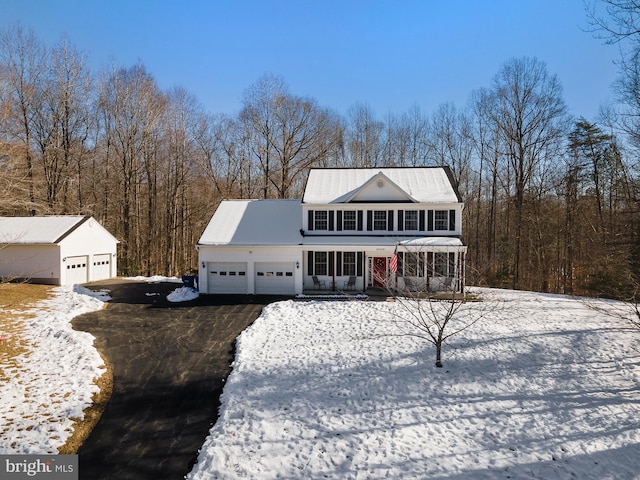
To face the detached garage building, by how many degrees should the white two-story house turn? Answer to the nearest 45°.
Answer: approximately 90° to its right

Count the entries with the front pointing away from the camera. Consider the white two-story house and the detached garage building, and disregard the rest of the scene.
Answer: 0

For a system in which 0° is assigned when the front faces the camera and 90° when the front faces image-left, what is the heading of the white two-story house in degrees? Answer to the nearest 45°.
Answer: approximately 0°

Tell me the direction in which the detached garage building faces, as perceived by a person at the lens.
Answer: facing the viewer and to the right of the viewer

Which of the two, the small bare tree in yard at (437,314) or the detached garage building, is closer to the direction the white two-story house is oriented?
the small bare tree in yard
